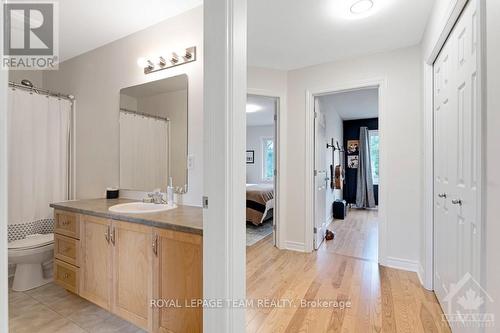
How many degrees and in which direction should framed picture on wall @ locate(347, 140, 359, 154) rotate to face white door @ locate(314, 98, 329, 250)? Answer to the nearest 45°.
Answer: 0° — it already faces it

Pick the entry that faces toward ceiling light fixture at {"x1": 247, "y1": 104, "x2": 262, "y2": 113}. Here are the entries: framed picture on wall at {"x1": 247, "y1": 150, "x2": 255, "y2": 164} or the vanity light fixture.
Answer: the framed picture on wall

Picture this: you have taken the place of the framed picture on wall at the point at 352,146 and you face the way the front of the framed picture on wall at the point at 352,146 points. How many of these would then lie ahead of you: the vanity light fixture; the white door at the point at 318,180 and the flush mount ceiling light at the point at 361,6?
3

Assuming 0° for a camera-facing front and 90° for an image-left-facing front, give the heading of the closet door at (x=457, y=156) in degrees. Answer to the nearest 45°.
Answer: approximately 90°

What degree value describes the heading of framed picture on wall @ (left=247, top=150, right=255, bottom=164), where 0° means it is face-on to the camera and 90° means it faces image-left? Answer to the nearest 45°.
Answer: approximately 0°

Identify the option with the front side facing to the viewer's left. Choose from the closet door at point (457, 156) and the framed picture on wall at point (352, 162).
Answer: the closet door

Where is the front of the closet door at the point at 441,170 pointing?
to the viewer's left

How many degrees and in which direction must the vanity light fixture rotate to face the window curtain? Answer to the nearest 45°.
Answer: approximately 180°

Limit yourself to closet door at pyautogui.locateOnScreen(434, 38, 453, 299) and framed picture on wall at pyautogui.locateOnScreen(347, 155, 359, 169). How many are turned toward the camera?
1

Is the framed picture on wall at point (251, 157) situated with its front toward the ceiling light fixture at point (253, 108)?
yes

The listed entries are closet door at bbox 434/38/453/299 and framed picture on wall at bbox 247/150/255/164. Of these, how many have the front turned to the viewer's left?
1
